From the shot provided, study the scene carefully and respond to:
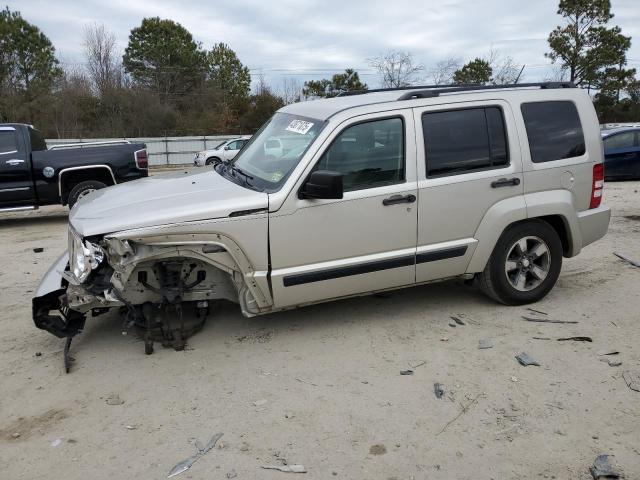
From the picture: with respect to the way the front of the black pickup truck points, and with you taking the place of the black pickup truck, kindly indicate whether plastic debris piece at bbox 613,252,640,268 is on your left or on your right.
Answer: on your left

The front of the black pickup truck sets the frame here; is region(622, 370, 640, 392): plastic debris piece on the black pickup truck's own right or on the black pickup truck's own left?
on the black pickup truck's own left

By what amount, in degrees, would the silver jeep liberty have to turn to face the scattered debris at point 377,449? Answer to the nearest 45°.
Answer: approximately 45° to its left

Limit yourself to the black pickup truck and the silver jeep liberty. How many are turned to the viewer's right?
0

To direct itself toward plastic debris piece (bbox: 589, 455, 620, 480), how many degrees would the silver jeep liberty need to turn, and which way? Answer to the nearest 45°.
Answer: approximately 90° to its left

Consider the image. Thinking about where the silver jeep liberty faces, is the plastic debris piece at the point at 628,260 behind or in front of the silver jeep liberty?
behind

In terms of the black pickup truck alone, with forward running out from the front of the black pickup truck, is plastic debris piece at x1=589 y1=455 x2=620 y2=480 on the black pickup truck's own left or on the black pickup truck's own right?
on the black pickup truck's own left

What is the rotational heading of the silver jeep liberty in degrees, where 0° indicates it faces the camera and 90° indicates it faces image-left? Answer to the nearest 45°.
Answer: approximately 45°

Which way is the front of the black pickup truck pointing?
to the viewer's left

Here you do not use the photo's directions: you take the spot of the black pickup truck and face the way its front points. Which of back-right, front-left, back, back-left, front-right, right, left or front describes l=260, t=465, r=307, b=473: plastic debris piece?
left

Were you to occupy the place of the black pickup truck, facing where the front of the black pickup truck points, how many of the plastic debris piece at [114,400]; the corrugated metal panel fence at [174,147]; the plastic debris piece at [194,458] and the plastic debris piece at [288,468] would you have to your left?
3

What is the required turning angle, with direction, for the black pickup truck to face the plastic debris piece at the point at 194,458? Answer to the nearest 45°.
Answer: approximately 90° to its left

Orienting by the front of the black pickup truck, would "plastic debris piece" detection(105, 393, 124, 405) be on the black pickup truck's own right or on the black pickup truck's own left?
on the black pickup truck's own left
